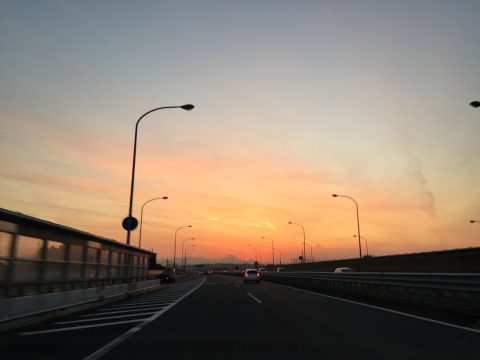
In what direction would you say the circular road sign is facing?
toward the camera

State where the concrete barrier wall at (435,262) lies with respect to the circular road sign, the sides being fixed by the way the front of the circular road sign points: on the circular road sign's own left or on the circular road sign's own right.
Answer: on the circular road sign's own left

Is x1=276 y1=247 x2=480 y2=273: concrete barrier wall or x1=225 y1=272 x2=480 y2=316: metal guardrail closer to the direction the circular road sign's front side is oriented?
the metal guardrail

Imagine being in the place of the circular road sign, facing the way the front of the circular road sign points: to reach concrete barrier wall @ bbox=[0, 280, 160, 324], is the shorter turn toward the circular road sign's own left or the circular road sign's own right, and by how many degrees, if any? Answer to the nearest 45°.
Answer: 0° — it already faces it

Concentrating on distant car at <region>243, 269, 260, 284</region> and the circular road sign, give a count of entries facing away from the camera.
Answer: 1

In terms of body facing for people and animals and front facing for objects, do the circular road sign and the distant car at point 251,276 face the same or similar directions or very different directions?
very different directions

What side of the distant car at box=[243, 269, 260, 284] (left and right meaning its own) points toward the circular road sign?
back

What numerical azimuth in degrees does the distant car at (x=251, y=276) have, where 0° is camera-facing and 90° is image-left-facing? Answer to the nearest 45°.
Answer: approximately 180°

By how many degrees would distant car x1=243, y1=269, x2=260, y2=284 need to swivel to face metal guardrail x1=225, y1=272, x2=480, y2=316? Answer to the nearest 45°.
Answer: approximately 180°

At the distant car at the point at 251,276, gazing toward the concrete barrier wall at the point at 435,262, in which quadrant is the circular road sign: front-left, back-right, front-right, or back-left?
front-right

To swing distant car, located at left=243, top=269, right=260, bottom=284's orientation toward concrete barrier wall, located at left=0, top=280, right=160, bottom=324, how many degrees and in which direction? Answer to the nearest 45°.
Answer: approximately 180°

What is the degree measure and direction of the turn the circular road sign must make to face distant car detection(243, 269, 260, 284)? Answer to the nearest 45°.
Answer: approximately 135° to its left
